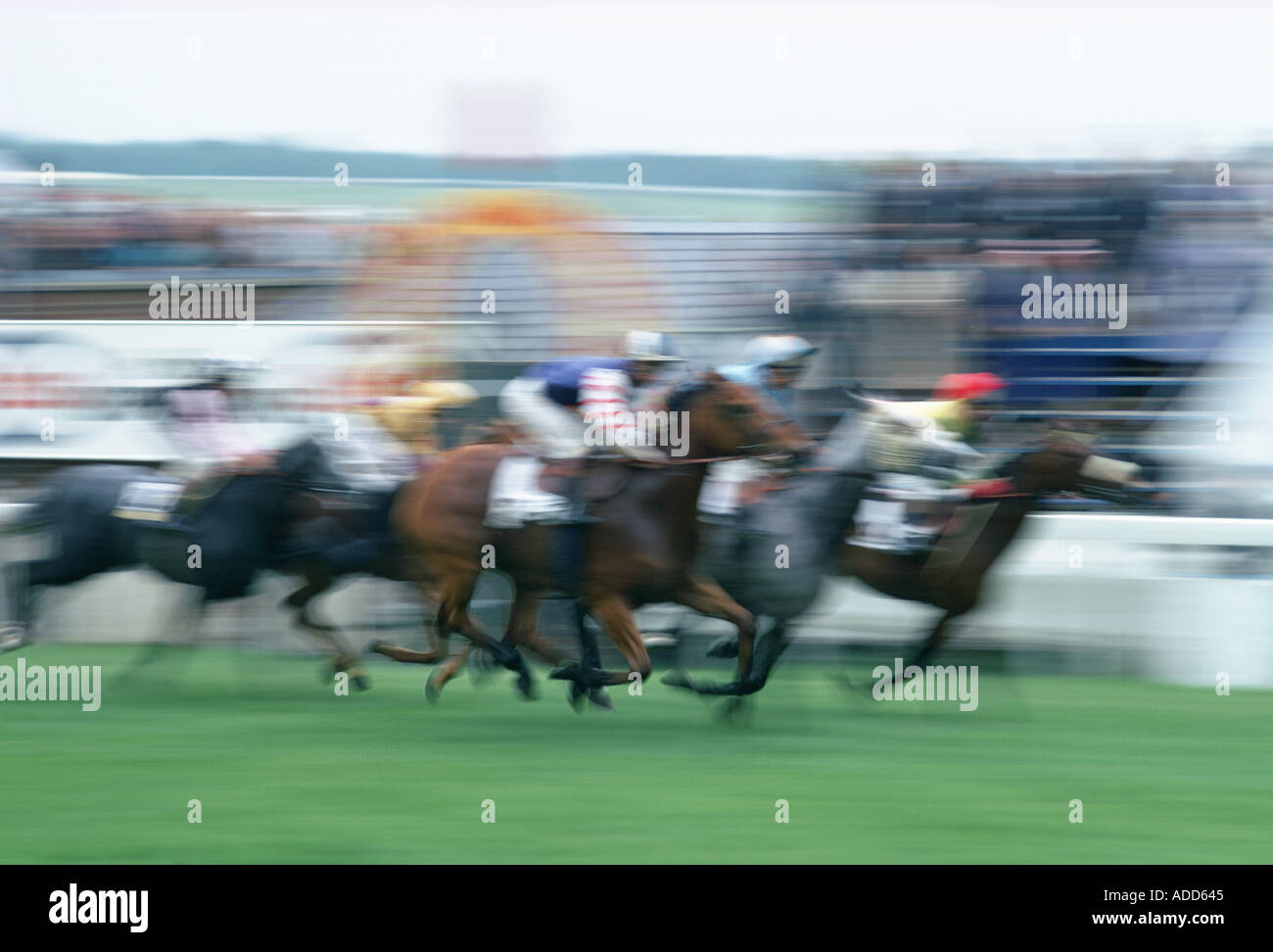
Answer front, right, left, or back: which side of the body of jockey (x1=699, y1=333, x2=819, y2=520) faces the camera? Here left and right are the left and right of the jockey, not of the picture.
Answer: right

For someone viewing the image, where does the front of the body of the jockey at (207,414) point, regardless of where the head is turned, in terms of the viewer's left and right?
facing to the right of the viewer

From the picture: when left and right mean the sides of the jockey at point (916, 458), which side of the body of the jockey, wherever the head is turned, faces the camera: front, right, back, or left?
right

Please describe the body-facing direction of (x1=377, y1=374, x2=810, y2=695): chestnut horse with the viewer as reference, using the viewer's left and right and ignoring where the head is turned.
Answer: facing to the right of the viewer

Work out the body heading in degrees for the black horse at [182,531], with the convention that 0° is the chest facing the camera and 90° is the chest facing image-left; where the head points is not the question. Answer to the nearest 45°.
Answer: approximately 270°

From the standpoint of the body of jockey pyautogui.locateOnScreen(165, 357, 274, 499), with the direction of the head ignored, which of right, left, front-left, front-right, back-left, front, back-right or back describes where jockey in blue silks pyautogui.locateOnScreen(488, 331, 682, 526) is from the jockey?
front-right

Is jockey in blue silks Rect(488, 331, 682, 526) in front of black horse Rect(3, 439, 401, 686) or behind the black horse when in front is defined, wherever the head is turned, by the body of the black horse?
in front

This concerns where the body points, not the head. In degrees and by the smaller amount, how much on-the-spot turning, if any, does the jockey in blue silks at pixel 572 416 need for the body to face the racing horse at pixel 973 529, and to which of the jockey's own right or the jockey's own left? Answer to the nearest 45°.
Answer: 0° — they already face it

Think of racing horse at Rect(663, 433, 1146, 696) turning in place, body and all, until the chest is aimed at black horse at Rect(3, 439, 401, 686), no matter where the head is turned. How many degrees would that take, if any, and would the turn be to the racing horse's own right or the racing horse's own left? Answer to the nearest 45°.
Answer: approximately 180°

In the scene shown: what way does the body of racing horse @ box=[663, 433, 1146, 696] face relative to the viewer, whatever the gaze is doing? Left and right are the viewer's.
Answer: facing to the right of the viewer

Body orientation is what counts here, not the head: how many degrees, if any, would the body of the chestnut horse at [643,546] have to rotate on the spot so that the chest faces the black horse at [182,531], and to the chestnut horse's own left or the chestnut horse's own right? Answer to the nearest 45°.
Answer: approximately 135° to the chestnut horse's own left

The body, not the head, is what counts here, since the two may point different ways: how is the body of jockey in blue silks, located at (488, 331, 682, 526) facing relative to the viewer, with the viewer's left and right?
facing to the right of the viewer
